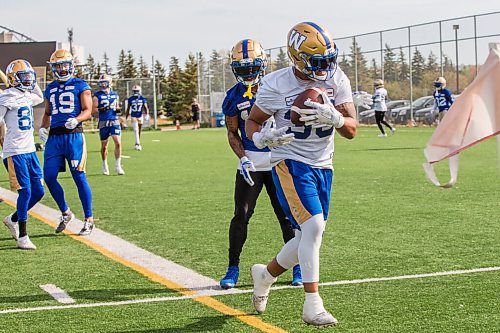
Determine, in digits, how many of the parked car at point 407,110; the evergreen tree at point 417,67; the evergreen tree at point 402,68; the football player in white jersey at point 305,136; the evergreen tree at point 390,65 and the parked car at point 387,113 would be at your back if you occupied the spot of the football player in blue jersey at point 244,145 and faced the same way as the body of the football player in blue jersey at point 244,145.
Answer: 5

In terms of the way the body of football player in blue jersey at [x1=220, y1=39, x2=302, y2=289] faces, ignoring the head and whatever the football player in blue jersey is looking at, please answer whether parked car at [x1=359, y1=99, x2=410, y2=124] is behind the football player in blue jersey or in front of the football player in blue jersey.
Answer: behind

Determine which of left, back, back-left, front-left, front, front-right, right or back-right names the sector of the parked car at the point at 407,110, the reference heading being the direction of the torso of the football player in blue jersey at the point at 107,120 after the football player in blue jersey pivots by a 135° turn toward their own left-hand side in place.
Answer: front

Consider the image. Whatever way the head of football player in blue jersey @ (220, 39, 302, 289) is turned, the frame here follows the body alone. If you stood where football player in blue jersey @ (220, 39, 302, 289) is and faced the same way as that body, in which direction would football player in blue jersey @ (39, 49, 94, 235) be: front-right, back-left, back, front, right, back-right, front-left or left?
back-right

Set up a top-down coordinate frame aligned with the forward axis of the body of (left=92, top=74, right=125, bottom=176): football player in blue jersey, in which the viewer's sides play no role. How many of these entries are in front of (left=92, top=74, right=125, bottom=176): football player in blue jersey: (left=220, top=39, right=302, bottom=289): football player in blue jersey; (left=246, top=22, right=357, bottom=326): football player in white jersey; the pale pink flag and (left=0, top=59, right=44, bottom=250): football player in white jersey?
4

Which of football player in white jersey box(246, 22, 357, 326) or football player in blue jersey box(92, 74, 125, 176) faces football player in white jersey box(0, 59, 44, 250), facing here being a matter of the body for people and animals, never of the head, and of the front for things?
the football player in blue jersey

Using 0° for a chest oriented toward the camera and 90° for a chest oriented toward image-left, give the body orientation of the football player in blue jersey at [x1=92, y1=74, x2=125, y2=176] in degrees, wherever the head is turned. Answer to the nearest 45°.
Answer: approximately 0°

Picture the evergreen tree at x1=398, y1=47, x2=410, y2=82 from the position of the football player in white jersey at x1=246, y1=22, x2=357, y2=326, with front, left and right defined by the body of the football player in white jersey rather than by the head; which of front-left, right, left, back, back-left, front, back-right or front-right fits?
back-left

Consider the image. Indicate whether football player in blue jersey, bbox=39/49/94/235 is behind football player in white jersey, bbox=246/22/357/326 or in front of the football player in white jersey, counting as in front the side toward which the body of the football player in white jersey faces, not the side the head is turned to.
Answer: behind

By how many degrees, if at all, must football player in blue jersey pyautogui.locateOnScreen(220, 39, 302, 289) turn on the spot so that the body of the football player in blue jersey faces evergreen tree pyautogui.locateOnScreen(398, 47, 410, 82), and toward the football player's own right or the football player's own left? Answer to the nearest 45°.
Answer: approximately 180°

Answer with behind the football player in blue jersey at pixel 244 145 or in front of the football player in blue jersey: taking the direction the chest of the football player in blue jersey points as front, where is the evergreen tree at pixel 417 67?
behind

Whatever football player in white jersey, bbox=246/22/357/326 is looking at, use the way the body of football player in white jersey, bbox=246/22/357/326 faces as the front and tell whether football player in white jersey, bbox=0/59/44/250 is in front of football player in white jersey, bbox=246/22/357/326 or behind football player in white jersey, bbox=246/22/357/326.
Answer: behind

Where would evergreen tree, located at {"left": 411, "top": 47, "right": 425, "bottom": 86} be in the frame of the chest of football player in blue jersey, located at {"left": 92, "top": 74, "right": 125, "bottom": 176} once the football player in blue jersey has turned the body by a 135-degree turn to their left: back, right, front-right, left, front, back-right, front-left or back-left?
front
